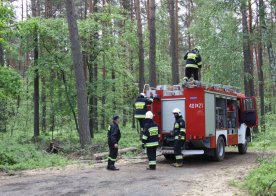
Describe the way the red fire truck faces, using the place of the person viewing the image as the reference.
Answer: facing away from the viewer and to the right of the viewer

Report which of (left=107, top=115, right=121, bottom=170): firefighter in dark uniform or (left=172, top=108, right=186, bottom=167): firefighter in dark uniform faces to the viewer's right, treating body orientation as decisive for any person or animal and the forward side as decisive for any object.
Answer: (left=107, top=115, right=121, bottom=170): firefighter in dark uniform

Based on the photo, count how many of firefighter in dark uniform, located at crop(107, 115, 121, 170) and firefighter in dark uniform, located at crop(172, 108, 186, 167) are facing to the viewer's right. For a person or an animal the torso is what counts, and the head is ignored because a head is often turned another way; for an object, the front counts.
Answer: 1

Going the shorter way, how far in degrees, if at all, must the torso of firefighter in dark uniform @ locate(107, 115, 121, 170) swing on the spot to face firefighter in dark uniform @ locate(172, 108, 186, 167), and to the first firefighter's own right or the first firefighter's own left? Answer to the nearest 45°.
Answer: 0° — they already face them

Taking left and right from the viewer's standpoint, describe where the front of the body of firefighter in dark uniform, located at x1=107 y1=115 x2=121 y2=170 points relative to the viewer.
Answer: facing to the right of the viewer

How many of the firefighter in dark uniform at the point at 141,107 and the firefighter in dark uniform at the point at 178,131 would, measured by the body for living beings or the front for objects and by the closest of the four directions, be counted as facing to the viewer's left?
1

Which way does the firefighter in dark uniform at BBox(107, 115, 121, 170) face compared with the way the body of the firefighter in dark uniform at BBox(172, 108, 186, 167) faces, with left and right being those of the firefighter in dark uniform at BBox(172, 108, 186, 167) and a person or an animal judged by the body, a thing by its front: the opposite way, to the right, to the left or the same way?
the opposite way

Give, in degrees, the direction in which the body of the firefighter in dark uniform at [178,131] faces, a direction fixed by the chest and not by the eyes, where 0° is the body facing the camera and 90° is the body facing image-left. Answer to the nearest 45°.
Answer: approximately 90°

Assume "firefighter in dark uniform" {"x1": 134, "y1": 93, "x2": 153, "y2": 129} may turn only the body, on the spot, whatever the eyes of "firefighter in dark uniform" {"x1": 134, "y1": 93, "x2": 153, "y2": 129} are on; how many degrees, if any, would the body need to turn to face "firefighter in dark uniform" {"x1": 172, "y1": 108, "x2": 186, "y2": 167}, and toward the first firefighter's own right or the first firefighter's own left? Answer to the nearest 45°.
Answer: approximately 45° to the first firefighter's own right

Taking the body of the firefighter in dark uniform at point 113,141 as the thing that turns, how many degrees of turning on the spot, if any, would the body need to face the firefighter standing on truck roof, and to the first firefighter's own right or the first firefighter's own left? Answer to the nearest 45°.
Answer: approximately 45° to the first firefighter's own left

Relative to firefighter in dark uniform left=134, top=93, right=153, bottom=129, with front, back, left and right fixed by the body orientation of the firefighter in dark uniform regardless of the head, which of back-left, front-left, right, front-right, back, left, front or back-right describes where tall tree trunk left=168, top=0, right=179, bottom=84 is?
front-left

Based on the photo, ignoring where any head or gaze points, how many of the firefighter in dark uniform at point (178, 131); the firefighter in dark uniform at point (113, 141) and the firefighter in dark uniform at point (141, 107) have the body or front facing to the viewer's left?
1
